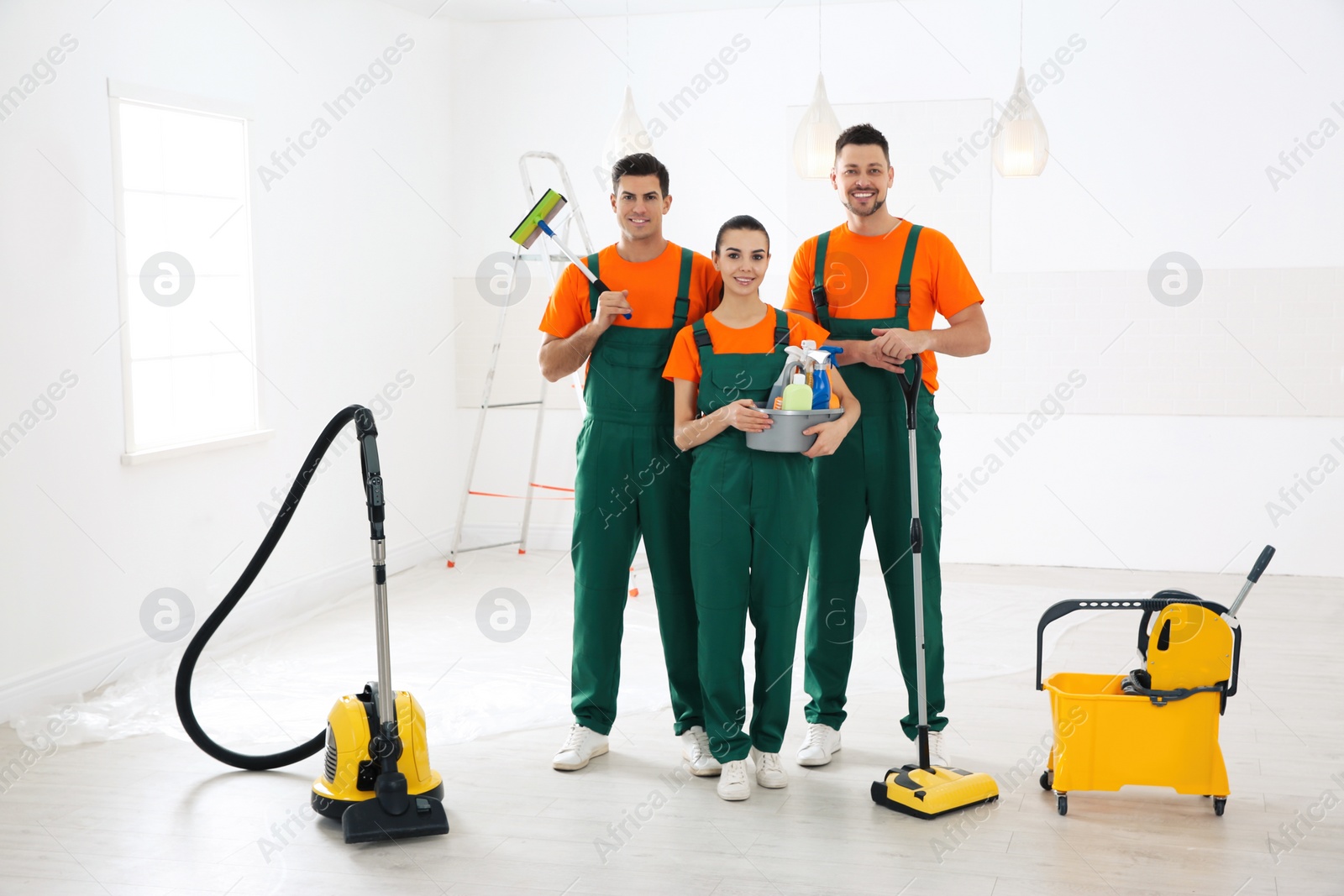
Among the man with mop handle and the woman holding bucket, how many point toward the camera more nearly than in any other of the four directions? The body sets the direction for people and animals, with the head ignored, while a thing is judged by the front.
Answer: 2

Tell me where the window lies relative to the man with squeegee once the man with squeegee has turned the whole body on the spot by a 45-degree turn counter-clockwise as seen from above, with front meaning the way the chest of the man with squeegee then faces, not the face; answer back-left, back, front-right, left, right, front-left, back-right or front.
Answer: back

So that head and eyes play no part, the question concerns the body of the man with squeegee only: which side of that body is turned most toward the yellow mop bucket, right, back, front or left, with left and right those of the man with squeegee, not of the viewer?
left

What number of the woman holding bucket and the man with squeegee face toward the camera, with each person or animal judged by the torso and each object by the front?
2

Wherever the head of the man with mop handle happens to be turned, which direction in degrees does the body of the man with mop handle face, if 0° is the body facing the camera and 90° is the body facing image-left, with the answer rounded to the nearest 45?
approximately 0°

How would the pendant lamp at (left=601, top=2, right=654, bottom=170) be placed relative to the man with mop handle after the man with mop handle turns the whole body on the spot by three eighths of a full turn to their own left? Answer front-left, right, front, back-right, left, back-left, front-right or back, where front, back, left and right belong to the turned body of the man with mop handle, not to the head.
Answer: left
